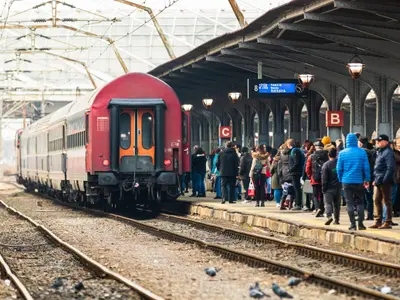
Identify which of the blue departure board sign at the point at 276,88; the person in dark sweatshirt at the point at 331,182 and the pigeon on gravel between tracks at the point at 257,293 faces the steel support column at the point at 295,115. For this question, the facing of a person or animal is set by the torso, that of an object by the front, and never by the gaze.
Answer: the person in dark sweatshirt

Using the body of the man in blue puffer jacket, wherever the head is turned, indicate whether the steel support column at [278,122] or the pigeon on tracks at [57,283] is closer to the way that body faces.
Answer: the steel support column

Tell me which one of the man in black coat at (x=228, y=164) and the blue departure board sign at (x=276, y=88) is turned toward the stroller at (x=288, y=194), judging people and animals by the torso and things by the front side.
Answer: the blue departure board sign

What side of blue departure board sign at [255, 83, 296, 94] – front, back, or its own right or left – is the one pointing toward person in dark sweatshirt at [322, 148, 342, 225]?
front

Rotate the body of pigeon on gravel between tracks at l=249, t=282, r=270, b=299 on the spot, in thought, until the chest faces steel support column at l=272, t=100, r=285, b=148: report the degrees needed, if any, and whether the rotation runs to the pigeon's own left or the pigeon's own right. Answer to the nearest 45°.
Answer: approximately 90° to the pigeon's own right

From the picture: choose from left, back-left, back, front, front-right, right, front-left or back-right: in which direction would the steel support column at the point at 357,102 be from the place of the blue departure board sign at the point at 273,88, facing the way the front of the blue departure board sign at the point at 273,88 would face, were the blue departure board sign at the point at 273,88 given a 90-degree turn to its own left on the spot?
front

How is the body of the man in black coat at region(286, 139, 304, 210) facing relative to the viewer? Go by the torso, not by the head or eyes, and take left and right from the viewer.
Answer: facing to the left of the viewer

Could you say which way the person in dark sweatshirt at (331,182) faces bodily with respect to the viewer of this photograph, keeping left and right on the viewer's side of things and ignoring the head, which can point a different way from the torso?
facing away from the viewer

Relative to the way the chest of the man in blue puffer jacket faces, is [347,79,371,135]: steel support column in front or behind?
in front
